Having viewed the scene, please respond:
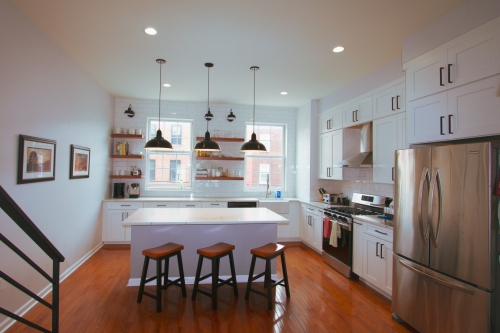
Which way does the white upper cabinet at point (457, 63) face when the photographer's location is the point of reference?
facing the viewer and to the left of the viewer

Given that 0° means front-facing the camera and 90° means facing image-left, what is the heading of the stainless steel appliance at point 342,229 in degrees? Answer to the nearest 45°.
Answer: approximately 45°

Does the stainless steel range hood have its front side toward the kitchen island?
yes

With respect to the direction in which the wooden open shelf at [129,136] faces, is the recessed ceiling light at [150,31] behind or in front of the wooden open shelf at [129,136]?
in front

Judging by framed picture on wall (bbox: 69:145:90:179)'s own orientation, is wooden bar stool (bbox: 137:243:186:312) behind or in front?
in front

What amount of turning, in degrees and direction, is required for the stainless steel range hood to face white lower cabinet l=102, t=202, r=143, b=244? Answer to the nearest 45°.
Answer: approximately 45° to its right

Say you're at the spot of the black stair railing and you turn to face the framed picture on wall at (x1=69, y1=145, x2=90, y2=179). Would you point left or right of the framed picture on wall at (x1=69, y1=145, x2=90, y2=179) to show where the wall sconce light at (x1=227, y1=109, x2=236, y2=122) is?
right

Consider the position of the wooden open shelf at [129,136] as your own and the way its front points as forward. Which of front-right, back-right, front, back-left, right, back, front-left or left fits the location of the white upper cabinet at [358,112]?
front-left

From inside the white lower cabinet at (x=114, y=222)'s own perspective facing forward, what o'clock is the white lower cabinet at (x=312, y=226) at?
the white lower cabinet at (x=312, y=226) is roughly at 10 o'clock from the white lower cabinet at (x=114, y=222).

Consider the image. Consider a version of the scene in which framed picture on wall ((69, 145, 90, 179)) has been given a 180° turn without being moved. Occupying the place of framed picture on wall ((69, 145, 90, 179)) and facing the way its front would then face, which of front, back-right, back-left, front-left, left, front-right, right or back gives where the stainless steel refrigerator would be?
back

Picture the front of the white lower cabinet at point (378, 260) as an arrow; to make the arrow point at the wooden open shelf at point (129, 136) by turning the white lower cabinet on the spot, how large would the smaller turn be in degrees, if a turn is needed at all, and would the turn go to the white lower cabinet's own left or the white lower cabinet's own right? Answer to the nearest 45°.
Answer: approximately 45° to the white lower cabinet's own right

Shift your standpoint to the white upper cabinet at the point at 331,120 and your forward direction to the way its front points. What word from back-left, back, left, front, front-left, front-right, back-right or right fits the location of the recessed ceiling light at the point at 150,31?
front

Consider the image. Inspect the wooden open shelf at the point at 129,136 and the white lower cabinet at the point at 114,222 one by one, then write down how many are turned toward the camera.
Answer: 2

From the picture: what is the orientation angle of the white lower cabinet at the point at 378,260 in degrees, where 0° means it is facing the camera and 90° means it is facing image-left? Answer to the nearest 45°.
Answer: approximately 45°

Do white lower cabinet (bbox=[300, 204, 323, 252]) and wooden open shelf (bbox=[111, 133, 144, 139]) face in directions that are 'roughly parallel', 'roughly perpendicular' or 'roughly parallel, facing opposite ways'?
roughly perpendicular

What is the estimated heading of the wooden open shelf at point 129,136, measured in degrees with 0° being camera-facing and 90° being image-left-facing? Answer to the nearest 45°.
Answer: approximately 0°

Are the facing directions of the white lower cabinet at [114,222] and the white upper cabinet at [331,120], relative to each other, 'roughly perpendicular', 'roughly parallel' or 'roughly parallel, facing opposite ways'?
roughly perpendicular
